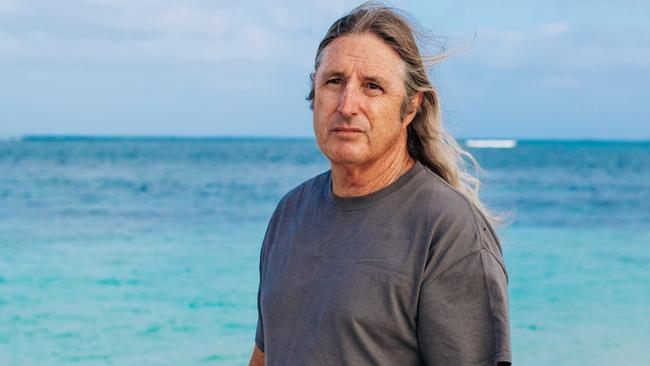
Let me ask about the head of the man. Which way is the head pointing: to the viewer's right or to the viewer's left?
to the viewer's left

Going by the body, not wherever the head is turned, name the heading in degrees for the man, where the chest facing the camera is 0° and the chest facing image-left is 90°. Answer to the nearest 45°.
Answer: approximately 45°
